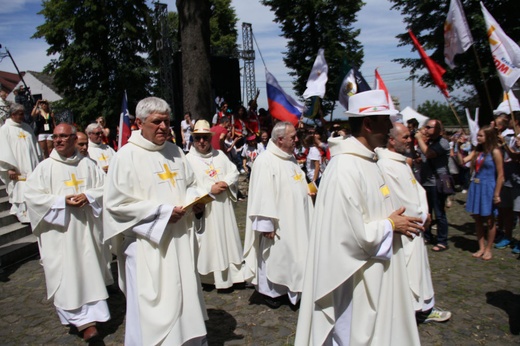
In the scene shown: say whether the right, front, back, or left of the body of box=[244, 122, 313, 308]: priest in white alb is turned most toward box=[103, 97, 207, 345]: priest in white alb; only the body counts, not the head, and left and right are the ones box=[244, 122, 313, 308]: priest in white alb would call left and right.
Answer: right

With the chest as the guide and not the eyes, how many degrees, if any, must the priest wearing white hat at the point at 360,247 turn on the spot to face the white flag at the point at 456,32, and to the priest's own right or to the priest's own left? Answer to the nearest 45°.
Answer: approximately 90° to the priest's own left

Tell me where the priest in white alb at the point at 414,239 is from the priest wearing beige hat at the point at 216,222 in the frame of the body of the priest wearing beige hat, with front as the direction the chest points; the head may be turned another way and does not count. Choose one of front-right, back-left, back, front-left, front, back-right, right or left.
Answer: front-left

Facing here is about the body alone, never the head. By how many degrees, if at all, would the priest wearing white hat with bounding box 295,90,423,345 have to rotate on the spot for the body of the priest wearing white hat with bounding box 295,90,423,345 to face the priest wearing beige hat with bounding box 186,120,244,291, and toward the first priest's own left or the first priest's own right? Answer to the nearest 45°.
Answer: approximately 135° to the first priest's own left

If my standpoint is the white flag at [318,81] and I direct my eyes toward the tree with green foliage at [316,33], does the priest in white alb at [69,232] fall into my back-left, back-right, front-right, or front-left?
back-left

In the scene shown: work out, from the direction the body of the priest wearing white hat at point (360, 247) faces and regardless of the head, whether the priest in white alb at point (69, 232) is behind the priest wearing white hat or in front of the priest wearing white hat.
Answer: behind

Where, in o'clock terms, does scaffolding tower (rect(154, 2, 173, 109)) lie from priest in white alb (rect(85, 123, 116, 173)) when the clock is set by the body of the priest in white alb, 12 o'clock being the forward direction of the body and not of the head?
The scaffolding tower is roughly at 8 o'clock from the priest in white alb.
